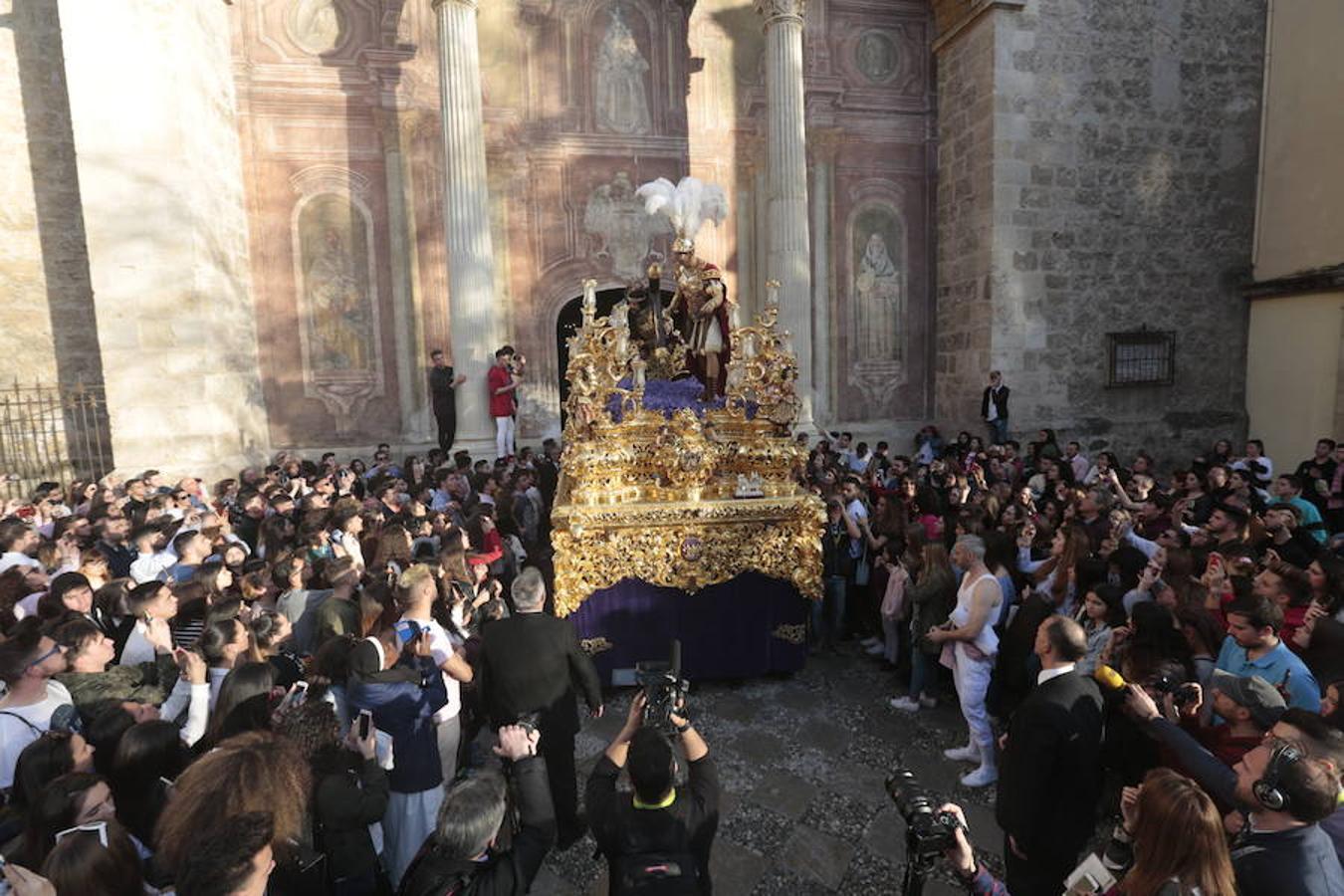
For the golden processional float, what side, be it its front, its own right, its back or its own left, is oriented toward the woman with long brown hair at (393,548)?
right

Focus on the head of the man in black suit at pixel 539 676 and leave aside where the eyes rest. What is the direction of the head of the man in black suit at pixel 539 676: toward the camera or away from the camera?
away from the camera

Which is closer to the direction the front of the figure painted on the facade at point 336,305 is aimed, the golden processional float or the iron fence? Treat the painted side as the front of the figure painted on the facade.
the golden processional float

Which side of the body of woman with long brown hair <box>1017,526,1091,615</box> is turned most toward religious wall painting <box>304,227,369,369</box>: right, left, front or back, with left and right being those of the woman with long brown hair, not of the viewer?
front

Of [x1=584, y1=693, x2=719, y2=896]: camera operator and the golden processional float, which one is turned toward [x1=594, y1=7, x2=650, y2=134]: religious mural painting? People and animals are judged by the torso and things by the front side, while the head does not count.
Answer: the camera operator

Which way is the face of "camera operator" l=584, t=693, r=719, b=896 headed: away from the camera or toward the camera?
away from the camera

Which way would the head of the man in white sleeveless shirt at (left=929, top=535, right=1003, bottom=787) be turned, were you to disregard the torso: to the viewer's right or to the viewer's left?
to the viewer's left

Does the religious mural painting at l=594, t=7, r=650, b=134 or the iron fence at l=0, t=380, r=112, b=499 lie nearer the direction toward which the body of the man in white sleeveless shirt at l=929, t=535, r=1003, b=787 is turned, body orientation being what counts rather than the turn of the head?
the iron fence

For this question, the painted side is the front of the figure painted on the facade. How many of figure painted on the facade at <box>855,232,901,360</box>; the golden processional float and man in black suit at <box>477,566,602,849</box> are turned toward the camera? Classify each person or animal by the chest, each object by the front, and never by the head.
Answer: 2

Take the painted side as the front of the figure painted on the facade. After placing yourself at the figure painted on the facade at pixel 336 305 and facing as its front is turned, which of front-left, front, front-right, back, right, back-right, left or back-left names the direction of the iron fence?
right

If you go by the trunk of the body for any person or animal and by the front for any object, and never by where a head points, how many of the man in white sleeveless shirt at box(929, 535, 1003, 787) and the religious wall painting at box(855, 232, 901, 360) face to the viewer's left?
1

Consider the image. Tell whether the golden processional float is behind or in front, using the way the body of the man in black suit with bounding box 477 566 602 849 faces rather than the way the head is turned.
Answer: in front

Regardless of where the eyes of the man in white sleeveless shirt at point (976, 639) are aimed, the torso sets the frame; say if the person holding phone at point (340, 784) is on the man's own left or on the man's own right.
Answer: on the man's own left

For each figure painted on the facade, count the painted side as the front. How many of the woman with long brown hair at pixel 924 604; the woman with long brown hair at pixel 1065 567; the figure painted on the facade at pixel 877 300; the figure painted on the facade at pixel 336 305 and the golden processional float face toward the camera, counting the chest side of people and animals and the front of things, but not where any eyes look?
3

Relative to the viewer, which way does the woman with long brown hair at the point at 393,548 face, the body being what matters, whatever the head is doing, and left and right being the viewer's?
facing away from the viewer and to the right of the viewer

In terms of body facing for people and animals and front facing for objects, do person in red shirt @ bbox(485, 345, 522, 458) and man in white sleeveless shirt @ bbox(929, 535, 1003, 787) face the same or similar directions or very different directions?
very different directions

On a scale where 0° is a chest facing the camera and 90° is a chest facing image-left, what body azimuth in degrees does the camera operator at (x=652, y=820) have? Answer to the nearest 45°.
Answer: approximately 180°

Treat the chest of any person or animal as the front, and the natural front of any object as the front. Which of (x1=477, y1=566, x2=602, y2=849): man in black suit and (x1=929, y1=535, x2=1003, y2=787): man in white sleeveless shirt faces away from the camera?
the man in black suit

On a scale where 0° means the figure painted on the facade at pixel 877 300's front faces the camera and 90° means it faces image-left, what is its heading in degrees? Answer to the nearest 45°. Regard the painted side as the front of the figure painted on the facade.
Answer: approximately 0°

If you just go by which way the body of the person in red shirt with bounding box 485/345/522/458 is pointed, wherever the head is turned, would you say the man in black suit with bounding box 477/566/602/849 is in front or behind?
in front

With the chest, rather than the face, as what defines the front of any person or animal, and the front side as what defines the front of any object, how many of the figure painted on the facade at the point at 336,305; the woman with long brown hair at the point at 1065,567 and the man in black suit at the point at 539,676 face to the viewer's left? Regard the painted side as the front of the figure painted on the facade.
1

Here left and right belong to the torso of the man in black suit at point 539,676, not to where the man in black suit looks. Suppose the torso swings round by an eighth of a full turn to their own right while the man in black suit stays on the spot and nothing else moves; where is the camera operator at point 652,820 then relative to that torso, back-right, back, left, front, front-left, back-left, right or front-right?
back-right
